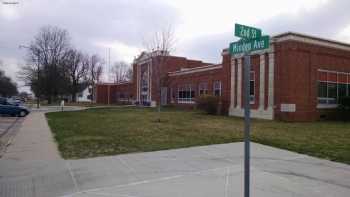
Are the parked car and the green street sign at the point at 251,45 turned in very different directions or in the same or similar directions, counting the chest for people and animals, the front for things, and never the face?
very different directions

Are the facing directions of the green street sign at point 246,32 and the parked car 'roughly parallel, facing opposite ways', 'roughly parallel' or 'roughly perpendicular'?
roughly perpendicular

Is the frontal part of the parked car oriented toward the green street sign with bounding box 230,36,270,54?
no

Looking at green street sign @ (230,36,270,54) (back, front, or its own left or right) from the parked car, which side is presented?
right

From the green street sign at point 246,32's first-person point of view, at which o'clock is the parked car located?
The parked car is roughly at 6 o'clock from the green street sign.

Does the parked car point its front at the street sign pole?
no

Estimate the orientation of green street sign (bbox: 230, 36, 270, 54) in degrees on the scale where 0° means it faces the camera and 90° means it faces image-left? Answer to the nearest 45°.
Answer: approximately 45°
